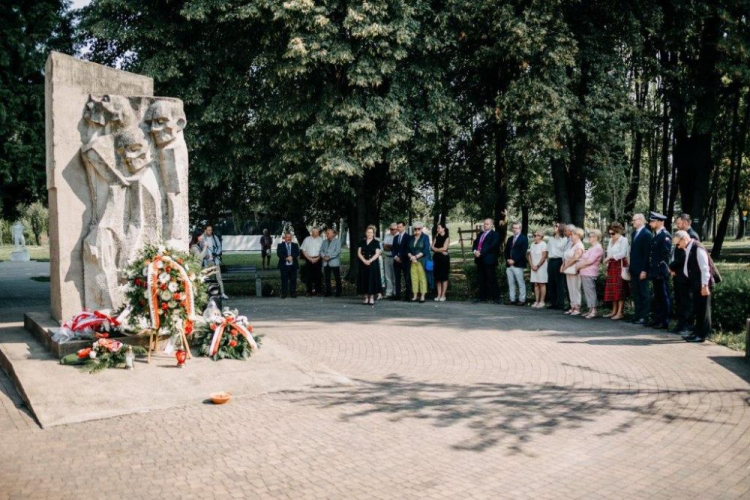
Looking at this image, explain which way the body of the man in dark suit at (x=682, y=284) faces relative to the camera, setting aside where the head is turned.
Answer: to the viewer's left

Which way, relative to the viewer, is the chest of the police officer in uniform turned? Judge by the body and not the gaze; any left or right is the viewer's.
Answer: facing to the left of the viewer

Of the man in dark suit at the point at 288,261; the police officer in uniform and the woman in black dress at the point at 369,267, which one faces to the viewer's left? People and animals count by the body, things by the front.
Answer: the police officer in uniform

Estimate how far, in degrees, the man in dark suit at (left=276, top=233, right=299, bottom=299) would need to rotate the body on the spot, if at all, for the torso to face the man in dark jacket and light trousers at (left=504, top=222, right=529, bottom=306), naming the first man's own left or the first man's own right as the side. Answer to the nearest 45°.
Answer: approximately 45° to the first man's own left

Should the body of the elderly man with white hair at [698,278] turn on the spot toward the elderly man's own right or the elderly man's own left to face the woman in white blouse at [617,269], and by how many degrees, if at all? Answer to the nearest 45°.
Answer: approximately 45° to the elderly man's own right

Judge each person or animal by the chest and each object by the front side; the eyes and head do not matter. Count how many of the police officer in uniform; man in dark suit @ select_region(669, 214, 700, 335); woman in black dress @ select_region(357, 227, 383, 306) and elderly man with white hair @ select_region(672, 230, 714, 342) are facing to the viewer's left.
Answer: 3

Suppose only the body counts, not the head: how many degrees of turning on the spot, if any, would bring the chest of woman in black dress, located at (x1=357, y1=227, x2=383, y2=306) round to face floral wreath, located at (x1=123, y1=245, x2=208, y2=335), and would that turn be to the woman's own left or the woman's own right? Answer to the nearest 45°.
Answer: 0° — they already face it

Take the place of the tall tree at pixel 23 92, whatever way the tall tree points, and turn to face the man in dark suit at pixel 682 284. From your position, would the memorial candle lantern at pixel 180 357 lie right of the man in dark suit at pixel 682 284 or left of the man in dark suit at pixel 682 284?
right

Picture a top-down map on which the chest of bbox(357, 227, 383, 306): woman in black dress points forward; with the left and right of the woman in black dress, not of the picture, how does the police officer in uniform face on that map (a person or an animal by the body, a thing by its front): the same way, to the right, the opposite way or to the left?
to the right

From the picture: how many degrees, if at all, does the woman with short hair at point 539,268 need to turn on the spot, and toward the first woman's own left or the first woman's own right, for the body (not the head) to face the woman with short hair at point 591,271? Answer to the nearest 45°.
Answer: approximately 90° to the first woman's own left

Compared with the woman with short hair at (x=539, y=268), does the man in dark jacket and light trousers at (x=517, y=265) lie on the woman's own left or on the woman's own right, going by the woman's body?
on the woman's own right

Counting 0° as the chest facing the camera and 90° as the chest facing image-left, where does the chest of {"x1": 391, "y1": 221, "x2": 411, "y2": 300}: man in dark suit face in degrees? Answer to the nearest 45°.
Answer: approximately 45°
